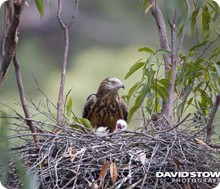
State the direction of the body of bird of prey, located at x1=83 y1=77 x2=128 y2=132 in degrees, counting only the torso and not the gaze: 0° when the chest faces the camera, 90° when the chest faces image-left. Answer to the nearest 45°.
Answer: approximately 0°

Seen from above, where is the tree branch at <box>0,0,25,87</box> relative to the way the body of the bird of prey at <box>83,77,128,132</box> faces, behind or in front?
in front
